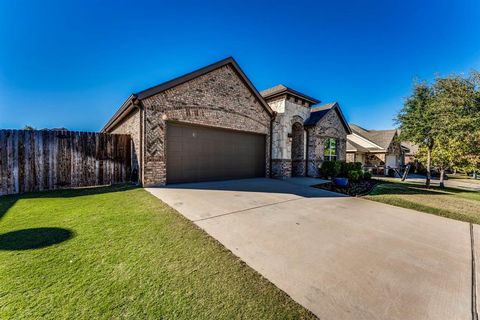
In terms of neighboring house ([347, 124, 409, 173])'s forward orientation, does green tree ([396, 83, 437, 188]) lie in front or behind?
in front

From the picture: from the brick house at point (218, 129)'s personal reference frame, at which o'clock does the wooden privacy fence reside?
The wooden privacy fence is roughly at 4 o'clock from the brick house.

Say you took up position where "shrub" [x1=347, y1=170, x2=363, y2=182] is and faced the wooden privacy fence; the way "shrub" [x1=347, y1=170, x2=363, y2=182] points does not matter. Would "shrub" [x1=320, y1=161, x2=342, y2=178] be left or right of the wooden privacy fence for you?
right

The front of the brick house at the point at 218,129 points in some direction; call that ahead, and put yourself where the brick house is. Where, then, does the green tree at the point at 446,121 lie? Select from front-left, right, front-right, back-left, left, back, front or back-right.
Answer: front-left

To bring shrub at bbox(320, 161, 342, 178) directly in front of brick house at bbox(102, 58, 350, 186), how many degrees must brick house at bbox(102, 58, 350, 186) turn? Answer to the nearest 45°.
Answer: approximately 45° to its left

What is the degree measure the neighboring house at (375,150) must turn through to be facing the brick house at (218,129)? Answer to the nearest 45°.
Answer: approximately 45° to its right

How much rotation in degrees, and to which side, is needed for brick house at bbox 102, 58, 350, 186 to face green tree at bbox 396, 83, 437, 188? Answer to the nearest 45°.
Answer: approximately 45° to its left

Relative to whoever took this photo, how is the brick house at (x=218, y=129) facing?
facing the viewer and to the right of the viewer

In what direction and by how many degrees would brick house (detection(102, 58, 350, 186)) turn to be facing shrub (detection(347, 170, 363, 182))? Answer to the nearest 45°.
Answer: approximately 45° to its left

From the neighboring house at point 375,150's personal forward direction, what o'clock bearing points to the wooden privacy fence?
The wooden privacy fence is roughly at 2 o'clock from the neighboring house.

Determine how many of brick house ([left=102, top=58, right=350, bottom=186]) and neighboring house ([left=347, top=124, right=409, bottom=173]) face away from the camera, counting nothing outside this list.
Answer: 0

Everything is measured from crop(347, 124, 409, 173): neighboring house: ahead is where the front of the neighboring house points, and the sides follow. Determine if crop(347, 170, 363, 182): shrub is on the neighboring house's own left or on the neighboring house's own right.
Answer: on the neighboring house's own right

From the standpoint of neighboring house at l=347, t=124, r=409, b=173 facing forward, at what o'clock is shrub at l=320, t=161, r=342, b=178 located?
The shrub is roughly at 2 o'clock from the neighboring house.
